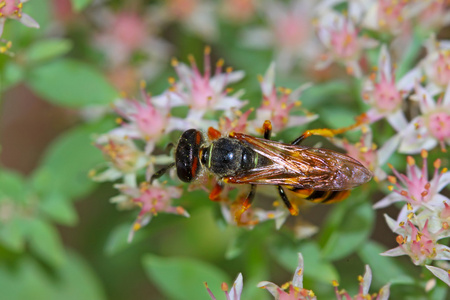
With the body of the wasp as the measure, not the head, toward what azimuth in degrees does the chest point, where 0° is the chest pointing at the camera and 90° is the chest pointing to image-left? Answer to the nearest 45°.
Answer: approximately 90°

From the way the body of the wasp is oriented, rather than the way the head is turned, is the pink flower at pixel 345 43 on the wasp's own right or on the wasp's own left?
on the wasp's own right

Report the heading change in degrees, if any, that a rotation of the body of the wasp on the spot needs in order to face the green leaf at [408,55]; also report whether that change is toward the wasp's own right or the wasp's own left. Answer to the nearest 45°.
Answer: approximately 135° to the wasp's own right

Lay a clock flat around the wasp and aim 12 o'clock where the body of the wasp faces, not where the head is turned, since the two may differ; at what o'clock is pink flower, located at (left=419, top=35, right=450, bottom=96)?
The pink flower is roughly at 5 o'clock from the wasp.

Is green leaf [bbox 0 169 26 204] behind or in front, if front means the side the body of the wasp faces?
in front

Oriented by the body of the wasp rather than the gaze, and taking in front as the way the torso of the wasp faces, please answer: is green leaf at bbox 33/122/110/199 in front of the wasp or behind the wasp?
in front

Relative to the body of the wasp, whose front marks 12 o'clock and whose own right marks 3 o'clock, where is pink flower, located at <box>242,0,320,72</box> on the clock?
The pink flower is roughly at 3 o'clock from the wasp.

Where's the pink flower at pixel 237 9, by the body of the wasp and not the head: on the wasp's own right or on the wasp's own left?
on the wasp's own right

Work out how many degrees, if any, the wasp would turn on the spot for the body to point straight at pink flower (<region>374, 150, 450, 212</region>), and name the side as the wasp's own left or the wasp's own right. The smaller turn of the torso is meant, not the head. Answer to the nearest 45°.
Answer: approximately 180°

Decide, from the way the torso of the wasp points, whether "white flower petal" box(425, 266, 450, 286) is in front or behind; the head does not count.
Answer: behind

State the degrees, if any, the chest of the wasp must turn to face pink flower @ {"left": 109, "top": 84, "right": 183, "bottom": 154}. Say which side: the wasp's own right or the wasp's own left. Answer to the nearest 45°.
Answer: approximately 45° to the wasp's own right
